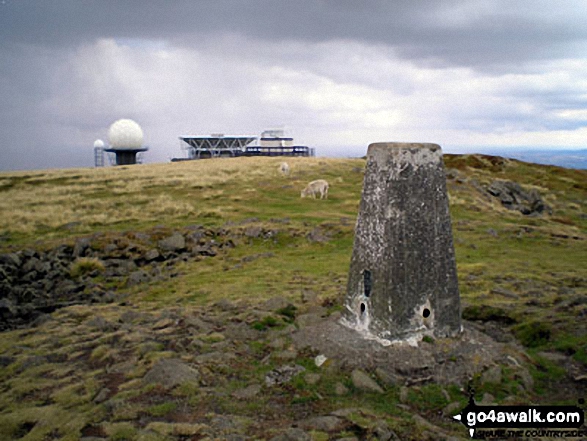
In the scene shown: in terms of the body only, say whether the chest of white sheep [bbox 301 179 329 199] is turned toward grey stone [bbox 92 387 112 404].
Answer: no

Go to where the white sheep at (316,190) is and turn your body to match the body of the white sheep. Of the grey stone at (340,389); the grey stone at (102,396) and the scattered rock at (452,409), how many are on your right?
0

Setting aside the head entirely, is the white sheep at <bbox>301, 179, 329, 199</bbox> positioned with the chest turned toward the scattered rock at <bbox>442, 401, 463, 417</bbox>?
no

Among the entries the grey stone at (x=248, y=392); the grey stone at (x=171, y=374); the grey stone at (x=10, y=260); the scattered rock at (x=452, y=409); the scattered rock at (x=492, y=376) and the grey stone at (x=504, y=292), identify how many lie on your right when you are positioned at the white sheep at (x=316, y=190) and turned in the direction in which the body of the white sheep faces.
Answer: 0

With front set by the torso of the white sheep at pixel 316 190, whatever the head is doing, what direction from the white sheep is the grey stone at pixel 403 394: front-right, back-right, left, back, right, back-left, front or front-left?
left

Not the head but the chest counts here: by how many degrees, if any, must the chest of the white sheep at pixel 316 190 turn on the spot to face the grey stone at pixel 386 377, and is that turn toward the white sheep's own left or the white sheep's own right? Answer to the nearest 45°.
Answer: approximately 90° to the white sheep's own left

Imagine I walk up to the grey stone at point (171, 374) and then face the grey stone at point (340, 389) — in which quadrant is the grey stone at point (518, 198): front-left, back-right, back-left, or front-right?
front-left

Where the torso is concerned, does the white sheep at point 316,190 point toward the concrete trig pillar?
no

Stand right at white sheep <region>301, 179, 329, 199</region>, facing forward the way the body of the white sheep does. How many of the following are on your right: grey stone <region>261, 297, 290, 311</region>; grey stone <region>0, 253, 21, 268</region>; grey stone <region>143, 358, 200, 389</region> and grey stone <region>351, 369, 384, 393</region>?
0

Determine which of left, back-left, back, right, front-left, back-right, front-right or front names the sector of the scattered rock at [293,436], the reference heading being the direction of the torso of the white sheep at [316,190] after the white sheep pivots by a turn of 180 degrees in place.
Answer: right

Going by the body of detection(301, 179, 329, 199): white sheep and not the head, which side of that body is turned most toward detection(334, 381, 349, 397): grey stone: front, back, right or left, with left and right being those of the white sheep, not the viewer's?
left

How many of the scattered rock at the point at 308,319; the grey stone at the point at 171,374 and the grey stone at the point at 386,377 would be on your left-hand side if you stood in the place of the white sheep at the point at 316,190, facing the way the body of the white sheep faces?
3

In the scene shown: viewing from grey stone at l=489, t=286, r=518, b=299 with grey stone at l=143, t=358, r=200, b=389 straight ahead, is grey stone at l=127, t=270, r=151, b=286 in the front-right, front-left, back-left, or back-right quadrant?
front-right

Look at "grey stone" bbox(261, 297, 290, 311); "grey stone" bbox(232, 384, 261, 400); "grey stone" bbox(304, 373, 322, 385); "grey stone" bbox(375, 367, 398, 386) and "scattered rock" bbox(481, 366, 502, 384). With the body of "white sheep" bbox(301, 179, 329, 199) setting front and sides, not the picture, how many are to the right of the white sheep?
0

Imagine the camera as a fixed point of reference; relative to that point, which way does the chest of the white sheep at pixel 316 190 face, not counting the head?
to the viewer's left

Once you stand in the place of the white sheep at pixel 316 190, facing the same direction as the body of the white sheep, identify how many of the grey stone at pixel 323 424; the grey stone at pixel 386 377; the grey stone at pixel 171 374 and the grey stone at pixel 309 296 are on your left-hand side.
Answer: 4

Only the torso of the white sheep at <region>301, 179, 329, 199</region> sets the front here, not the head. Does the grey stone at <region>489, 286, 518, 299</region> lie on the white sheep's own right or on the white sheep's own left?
on the white sheep's own left

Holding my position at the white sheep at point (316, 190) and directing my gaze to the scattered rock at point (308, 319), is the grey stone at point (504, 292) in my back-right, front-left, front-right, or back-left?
front-left

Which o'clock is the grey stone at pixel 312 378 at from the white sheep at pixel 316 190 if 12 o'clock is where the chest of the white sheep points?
The grey stone is roughly at 9 o'clock from the white sheep.
